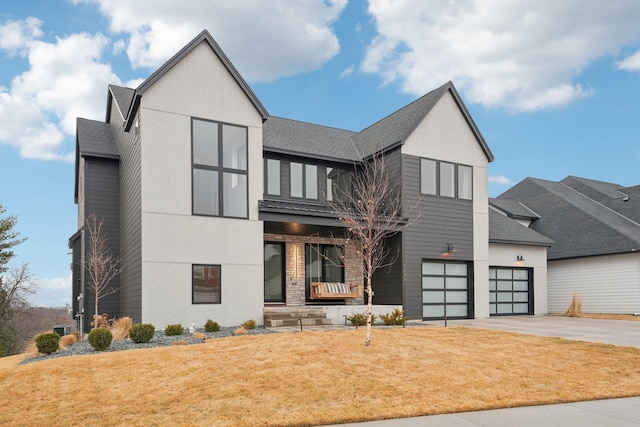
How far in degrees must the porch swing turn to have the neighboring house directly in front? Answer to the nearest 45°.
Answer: approximately 135° to its left

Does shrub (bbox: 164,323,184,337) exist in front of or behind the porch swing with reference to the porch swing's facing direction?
in front

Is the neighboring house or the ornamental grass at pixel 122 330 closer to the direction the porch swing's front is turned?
the ornamental grass

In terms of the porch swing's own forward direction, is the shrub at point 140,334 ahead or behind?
ahead

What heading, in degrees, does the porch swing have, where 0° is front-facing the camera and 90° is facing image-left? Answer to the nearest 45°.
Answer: approximately 0°
